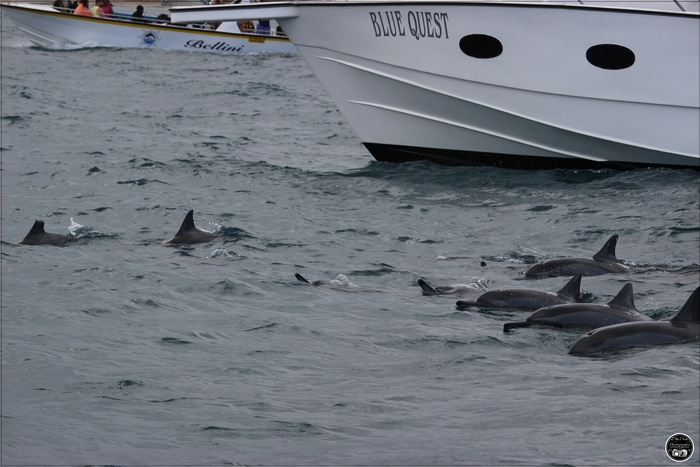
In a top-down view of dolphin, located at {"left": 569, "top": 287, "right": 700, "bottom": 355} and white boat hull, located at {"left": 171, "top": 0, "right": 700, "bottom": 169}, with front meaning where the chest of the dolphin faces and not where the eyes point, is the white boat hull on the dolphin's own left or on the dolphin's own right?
on the dolphin's own right

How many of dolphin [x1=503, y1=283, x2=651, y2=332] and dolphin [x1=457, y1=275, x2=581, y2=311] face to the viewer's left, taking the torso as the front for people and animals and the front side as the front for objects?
2

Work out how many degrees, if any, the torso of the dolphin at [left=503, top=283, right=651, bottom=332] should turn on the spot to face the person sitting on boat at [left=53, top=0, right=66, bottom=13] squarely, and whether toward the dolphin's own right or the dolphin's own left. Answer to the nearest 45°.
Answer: approximately 45° to the dolphin's own right

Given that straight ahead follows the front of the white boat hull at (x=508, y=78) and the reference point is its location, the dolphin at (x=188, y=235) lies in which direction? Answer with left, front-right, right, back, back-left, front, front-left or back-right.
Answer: front-left

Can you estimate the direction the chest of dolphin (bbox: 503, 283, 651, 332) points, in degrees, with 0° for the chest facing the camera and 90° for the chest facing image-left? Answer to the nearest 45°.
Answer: approximately 90°

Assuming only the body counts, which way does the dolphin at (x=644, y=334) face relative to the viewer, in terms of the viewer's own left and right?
facing to the left of the viewer

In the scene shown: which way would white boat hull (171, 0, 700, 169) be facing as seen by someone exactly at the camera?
facing to the left of the viewer

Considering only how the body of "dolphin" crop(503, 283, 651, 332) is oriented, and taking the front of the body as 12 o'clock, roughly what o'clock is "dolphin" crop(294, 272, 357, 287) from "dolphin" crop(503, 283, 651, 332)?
"dolphin" crop(294, 272, 357, 287) is roughly at 1 o'clock from "dolphin" crop(503, 283, 651, 332).

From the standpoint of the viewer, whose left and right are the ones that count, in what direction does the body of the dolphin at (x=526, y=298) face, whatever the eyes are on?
facing to the left of the viewer

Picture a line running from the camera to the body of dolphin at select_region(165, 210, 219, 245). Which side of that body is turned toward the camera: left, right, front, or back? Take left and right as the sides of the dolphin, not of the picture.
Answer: left
